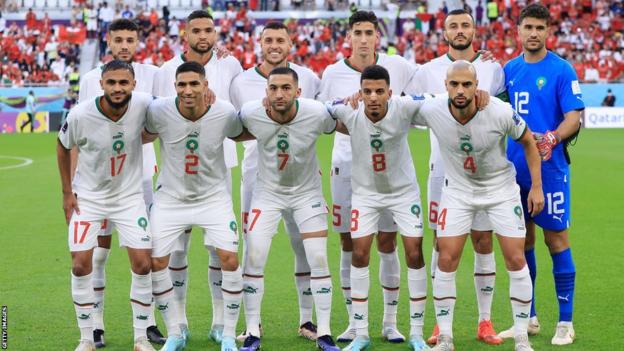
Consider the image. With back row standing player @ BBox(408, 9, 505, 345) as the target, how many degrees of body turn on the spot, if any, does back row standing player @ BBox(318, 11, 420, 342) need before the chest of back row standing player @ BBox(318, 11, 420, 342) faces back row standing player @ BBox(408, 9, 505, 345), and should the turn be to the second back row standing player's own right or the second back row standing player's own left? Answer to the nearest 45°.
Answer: approximately 90° to the second back row standing player's own left

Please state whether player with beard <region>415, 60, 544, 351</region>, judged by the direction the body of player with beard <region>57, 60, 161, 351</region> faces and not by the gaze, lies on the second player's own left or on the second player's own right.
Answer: on the second player's own left

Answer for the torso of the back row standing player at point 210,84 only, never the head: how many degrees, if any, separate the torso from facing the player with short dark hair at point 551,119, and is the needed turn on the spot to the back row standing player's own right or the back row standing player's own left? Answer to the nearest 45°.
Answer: approximately 90° to the back row standing player's own left

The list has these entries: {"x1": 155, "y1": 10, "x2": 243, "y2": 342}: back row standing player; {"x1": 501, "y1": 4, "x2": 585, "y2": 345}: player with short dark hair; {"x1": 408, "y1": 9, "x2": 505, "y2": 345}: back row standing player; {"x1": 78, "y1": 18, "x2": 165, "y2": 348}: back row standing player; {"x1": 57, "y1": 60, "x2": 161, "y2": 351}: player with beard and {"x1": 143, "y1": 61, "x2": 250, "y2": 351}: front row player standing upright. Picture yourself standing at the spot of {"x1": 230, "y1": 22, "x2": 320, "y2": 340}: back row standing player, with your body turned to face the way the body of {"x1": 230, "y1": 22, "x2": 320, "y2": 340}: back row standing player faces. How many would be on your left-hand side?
2

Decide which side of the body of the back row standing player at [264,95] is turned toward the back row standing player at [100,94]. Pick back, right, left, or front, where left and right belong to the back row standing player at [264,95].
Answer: right

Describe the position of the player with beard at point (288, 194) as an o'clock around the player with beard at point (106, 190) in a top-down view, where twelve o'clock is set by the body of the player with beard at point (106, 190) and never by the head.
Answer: the player with beard at point (288, 194) is roughly at 9 o'clock from the player with beard at point (106, 190).

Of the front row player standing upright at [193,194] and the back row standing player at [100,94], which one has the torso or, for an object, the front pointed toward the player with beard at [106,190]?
the back row standing player

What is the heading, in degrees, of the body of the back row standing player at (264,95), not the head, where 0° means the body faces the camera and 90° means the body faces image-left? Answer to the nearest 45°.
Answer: approximately 0°

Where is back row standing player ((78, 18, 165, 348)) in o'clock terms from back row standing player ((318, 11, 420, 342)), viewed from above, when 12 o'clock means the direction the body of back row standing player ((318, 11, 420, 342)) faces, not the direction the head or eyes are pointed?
back row standing player ((78, 18, 165, 348)) is roughly at 3 o'clock from back row standing player ((318, 11, 420, 342)).

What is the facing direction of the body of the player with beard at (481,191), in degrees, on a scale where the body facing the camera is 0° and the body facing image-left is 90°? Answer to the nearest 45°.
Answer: approximately 0°
